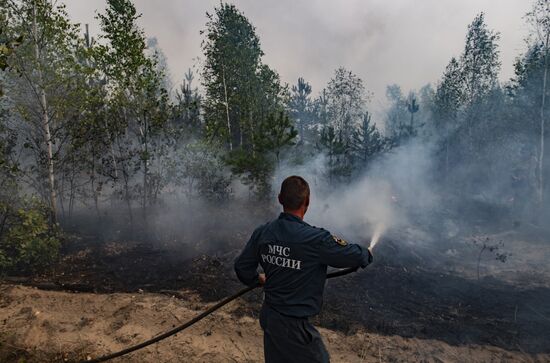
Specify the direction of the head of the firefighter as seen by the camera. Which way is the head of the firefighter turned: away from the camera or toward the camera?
away from the camera

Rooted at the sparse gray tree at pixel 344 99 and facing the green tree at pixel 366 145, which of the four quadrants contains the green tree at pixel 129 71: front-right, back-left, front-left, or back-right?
front-right

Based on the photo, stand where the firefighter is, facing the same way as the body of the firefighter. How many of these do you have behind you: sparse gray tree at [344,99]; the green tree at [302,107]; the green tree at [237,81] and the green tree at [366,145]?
0

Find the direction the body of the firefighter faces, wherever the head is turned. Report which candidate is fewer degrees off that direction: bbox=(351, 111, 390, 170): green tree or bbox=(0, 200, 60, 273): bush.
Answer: the green tree

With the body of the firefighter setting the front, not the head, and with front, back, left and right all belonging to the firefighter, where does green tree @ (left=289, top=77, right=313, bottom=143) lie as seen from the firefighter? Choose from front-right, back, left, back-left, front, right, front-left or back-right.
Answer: front-left

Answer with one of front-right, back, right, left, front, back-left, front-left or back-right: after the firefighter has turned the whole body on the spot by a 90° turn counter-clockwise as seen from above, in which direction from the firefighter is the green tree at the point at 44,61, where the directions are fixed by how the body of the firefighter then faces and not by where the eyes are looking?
front

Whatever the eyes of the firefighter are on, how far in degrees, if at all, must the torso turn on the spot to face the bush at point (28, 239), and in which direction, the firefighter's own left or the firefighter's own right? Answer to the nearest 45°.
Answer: approximately 90° to the firefighter's own left

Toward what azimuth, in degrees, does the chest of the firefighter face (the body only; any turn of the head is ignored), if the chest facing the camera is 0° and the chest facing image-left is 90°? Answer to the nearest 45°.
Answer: approximately 225°

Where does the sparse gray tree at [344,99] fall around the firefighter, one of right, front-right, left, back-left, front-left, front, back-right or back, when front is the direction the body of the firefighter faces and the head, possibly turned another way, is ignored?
front-left

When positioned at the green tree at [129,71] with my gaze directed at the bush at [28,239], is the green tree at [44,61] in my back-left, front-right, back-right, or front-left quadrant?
front-right

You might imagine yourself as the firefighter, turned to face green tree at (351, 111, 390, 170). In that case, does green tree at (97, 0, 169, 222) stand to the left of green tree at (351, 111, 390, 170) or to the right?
left

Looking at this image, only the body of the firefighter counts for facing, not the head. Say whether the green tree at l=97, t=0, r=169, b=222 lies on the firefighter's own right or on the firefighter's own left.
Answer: on the firefighter's own left

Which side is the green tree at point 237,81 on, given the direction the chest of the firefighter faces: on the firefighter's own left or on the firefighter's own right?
on the firefighter's own left

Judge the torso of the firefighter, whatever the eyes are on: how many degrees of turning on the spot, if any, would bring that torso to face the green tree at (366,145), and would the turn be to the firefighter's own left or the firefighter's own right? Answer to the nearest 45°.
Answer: approximately 45° to the firefighter's own left
